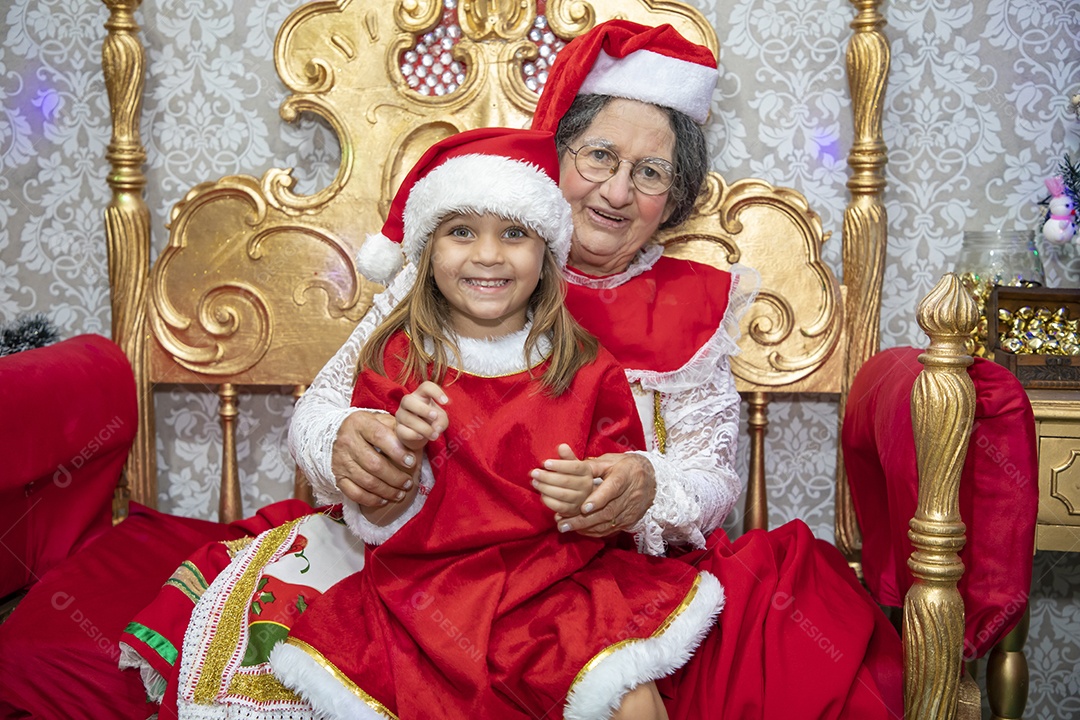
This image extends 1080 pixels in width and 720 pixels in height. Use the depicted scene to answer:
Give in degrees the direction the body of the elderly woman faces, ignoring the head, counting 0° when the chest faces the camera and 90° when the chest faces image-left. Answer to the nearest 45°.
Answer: approximately 0°

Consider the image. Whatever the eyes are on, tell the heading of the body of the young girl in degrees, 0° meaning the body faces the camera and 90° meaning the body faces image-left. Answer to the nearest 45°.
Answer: approximately 0°

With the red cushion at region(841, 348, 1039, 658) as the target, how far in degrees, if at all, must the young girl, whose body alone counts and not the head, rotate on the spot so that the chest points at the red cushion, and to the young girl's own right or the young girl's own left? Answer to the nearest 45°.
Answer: approximately 90° to the young girl's own left

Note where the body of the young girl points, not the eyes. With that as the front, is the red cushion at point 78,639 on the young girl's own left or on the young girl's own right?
on the young girl's own right

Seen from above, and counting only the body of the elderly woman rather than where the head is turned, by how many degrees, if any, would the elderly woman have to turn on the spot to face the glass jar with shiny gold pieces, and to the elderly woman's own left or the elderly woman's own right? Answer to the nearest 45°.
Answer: approximately 90° to the elderly woman's own left

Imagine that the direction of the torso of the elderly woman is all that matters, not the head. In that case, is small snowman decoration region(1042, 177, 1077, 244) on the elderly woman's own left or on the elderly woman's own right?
on the elderly woman's own left

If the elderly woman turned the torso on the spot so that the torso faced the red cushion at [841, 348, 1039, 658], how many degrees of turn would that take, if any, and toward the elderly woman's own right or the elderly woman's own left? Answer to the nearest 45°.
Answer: approximately 45° to the elderly woman's own left

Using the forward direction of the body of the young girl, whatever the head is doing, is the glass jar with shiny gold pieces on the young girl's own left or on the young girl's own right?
on the young girl's own left

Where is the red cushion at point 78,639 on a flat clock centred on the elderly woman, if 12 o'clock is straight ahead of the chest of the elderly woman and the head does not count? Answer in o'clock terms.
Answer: The red cushion is roughly at 2 o'clock from the elderly woman.

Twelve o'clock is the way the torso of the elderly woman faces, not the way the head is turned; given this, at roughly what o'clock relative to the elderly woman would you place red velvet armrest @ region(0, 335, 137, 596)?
The red velvet armrest is roughly at 3 o'clock from the elderly woman.
